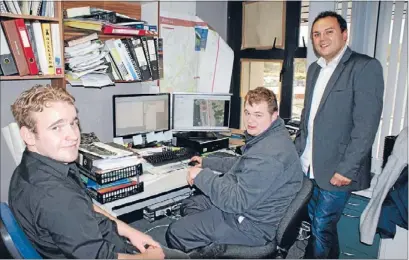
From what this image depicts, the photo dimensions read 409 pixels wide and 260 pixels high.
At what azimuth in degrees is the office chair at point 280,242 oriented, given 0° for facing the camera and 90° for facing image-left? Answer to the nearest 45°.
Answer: approximately 90°

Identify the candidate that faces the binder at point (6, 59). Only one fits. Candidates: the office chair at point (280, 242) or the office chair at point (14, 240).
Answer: the office chair at point (280, 242)

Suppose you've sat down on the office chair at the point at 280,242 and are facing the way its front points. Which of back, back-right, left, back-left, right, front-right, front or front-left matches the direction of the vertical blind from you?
back-right

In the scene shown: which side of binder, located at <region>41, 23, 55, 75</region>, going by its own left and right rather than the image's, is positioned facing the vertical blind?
left

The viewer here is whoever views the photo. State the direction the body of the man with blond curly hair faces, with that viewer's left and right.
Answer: facing to the right of the viewer

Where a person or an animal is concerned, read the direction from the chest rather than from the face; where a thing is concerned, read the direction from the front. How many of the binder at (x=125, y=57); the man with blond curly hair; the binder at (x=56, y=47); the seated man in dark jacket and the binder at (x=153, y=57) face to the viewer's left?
1

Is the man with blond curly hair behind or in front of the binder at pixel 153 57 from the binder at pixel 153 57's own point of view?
in front

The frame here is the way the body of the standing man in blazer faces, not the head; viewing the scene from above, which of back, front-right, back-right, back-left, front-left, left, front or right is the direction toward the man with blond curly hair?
front

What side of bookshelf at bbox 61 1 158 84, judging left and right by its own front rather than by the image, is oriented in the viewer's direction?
front

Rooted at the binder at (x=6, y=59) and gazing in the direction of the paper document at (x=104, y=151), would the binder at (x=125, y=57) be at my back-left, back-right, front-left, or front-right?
front-left

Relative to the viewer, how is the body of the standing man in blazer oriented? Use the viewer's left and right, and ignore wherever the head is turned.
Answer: facing the viewer and to the left of the viewer

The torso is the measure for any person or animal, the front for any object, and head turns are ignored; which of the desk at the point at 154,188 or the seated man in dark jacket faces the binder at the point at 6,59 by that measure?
the seated man in dark jacket

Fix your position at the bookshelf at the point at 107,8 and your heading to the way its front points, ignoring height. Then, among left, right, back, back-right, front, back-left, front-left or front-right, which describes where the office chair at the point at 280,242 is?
front-left
